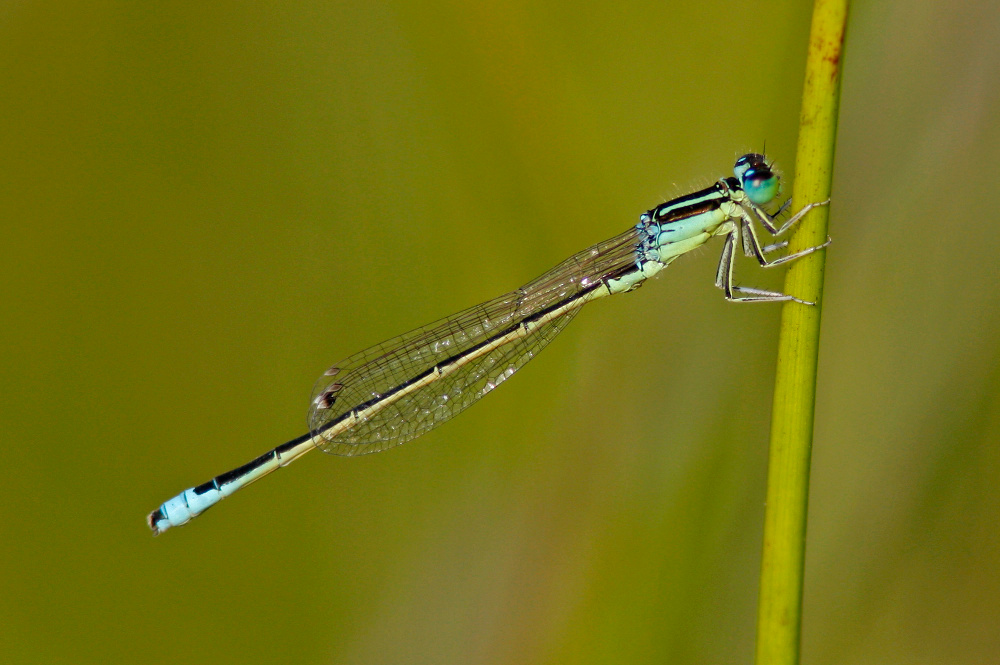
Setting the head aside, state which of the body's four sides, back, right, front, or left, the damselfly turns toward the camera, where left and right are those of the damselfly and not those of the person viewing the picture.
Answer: right
